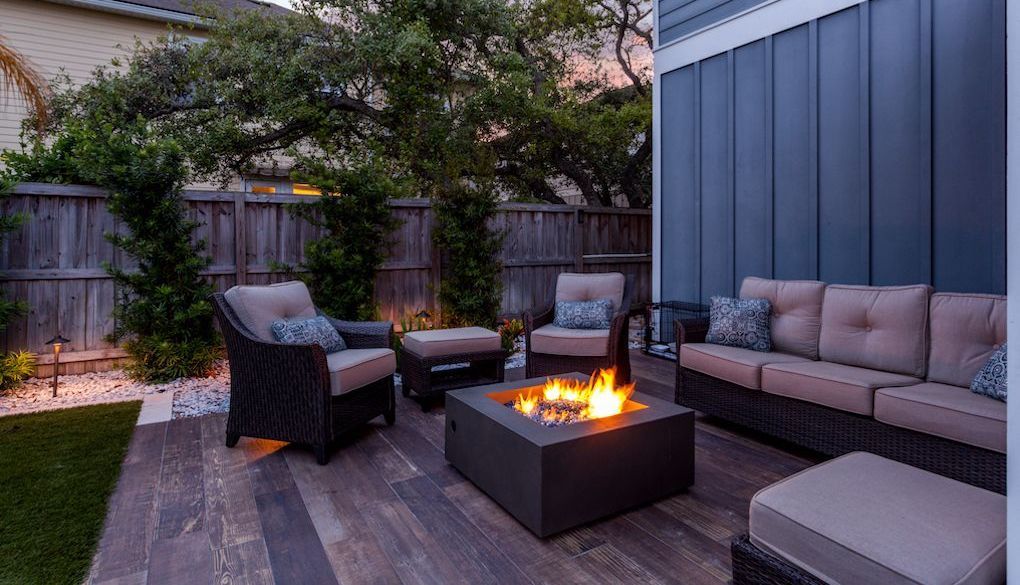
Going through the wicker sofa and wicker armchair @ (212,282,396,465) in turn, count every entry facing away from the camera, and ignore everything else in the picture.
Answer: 0

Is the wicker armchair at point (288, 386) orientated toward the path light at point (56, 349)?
no

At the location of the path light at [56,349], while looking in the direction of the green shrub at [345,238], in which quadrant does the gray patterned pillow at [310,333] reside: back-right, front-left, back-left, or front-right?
front-right

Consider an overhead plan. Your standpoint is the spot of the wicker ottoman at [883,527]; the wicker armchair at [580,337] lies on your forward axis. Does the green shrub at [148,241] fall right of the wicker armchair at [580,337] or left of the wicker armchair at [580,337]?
left

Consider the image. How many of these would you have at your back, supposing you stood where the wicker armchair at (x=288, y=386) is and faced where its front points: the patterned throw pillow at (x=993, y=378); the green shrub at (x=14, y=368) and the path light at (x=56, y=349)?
2

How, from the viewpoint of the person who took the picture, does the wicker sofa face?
facing the viewer and to the left of the viewer

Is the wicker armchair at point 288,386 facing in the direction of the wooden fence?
no

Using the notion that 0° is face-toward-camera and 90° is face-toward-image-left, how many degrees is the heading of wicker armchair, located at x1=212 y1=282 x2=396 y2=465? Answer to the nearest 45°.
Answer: approximately 315°

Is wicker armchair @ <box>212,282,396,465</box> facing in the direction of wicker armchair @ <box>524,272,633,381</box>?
no

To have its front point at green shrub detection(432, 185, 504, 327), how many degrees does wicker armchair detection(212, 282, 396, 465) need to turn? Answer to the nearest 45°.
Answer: approximately 90° to its left

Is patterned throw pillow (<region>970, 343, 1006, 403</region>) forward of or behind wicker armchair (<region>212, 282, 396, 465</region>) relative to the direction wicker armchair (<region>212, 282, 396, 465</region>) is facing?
forward

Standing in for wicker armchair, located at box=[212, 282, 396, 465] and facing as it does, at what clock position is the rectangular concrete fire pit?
The rectangular concrete fire pit is roughly at 12 o'clock from the wicker armchair.

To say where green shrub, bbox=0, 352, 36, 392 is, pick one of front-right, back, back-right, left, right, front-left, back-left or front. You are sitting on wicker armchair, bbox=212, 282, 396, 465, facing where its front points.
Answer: back

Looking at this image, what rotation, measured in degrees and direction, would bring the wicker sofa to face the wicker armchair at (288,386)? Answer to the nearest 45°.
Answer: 0° — it already faces it

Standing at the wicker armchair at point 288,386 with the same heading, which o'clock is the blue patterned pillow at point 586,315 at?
The blue patterned pillow is roughly at 10 o'clock from the wicker armchair.

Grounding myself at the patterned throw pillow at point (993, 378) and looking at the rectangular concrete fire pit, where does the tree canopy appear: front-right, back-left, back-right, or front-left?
front-right
